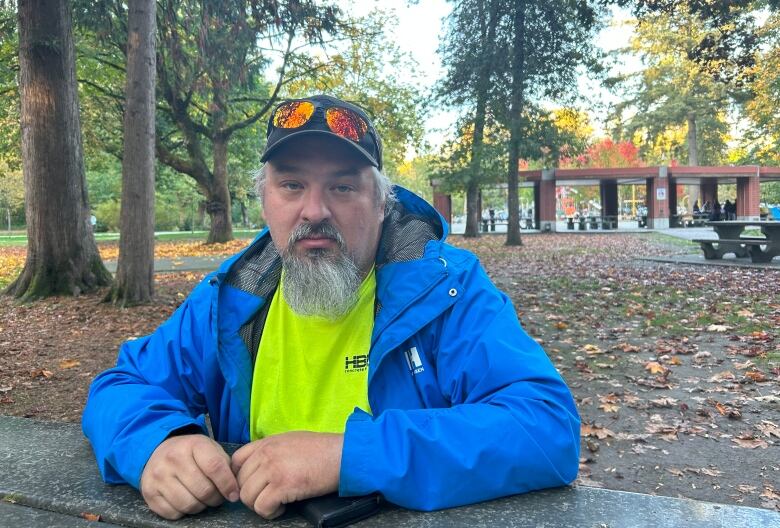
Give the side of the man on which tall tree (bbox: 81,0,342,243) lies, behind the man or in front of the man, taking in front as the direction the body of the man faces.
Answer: behind

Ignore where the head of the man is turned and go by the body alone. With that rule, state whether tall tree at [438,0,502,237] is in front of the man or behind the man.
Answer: behind

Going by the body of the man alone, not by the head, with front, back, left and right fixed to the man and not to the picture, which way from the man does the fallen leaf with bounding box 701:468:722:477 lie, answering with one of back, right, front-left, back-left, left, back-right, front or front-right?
back-left

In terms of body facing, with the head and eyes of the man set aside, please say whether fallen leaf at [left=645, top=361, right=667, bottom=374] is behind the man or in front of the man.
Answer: behind

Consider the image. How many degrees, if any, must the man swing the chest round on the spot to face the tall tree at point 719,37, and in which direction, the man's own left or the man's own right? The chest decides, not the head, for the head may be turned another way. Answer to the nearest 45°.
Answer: approximately 135° to the man's own left

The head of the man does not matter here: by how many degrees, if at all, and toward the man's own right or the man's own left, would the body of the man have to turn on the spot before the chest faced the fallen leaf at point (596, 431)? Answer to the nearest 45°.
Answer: approximately 135° to the man's own left

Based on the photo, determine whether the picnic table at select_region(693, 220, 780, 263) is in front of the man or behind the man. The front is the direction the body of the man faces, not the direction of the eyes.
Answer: behind

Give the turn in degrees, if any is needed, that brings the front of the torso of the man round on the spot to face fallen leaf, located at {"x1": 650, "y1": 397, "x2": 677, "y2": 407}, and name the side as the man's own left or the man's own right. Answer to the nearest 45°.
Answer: approximately 135° to the man's own left

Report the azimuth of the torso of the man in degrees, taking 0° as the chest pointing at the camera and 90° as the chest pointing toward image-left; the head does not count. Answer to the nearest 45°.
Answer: approximately 0°

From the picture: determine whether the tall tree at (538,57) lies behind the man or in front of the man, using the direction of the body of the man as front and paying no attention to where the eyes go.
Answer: behind

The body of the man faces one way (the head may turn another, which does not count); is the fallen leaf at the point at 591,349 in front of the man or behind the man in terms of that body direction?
behind

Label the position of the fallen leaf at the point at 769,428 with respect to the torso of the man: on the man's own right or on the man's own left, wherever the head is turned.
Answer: on the man's own left
